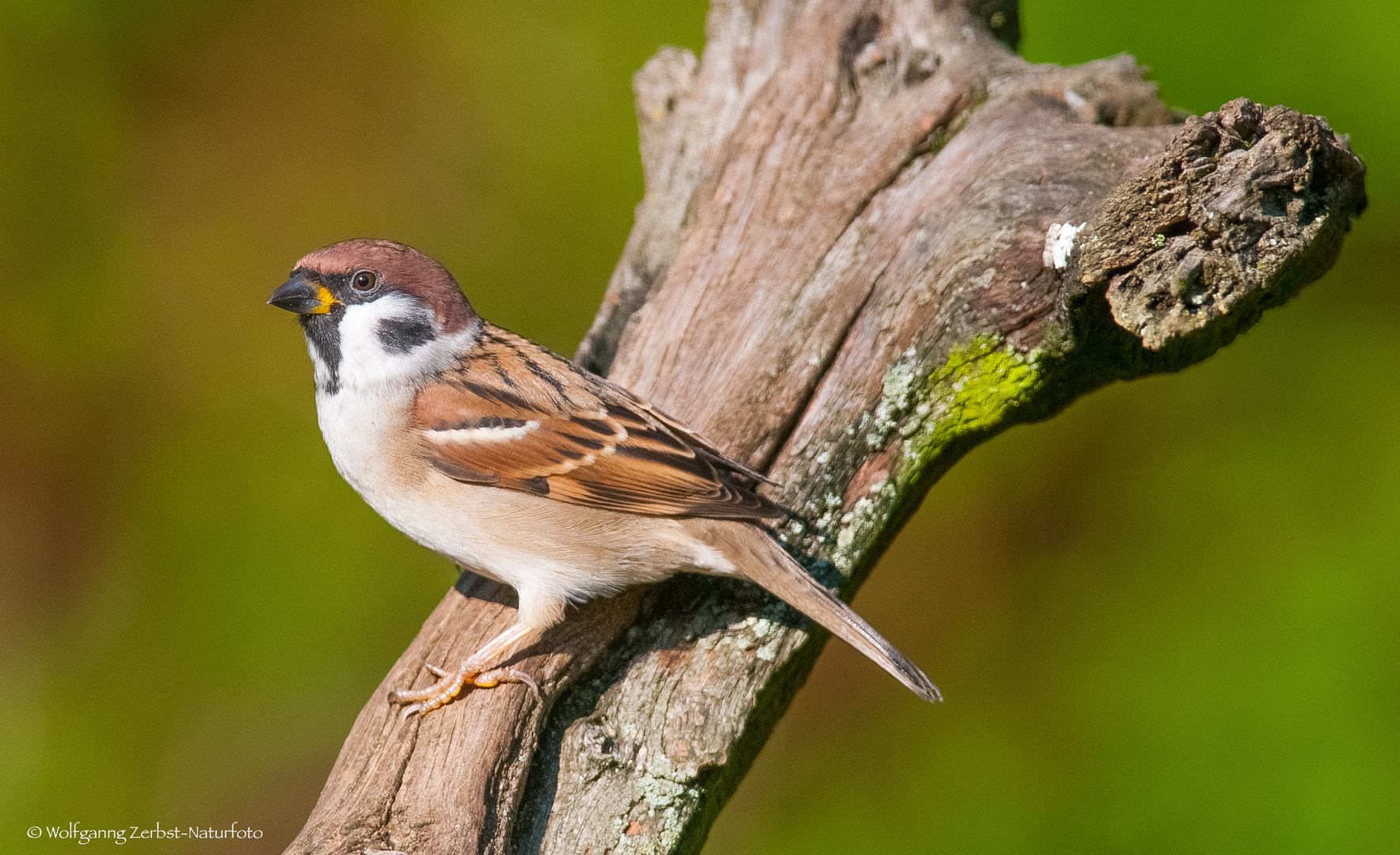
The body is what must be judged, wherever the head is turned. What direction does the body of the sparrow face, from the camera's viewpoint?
to the viewer's left
